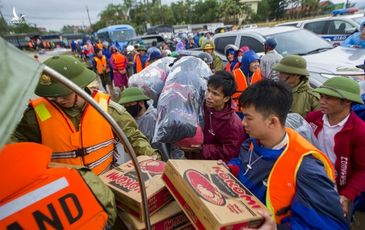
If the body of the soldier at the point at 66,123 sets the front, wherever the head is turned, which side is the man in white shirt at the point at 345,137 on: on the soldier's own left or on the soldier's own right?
on the soldier's own left

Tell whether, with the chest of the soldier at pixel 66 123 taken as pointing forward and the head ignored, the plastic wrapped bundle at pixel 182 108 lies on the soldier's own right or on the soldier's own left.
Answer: on the soldier's own left

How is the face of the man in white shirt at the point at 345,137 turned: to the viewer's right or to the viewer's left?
to the viewer's left

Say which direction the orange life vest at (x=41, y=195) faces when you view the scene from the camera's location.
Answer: facing away from the viewer

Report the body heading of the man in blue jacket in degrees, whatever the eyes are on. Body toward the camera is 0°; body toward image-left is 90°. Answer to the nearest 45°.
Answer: approximately 45°

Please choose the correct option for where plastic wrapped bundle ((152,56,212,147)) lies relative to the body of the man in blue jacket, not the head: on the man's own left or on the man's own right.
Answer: on the man's own right

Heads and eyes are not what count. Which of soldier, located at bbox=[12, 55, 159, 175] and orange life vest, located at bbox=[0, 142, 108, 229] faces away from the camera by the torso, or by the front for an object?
the orange life vest
